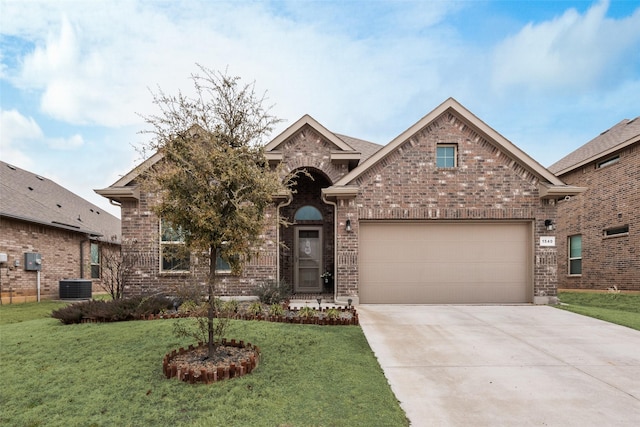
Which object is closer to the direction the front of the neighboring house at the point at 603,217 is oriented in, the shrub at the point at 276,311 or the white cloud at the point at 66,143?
the shrub

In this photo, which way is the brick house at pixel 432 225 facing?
toward the camera

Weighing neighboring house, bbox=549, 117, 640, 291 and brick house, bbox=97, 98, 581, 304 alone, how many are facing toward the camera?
2

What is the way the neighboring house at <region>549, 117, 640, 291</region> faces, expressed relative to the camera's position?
facing the viewer

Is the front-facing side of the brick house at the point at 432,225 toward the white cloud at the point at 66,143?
no

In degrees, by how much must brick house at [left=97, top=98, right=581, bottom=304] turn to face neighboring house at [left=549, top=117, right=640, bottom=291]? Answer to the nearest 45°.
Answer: approximately 135° to its left
